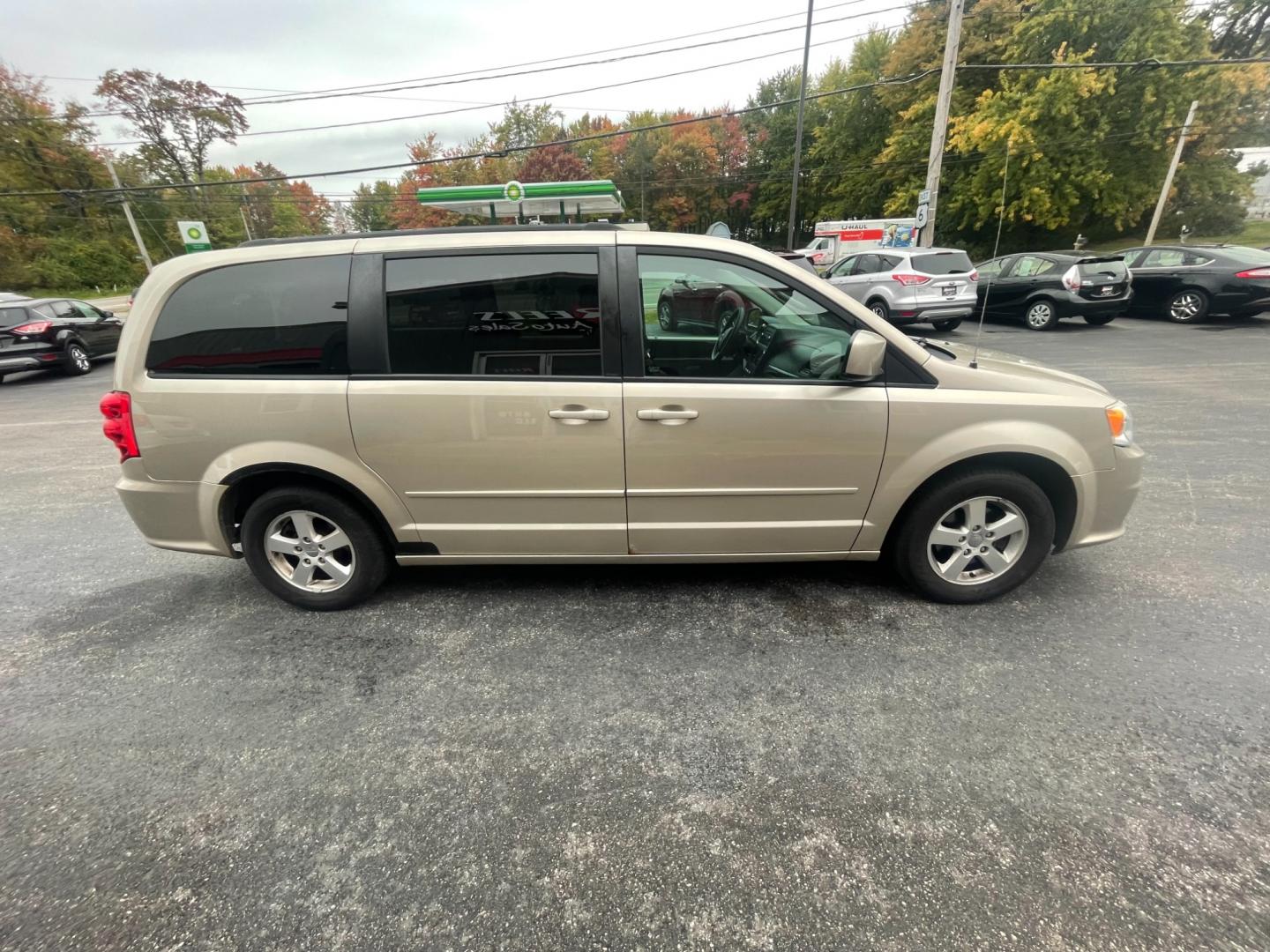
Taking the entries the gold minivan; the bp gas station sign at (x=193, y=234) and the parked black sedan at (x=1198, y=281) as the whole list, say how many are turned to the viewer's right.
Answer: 1

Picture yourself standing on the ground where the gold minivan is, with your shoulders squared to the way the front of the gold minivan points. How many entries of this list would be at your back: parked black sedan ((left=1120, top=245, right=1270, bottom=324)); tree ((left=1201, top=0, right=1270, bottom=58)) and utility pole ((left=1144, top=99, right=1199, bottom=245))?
0

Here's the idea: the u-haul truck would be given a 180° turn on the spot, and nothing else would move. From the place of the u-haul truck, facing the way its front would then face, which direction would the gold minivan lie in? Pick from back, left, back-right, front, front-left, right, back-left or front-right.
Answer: right

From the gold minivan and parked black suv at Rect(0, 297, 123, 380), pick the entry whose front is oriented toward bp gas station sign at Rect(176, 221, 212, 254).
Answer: the parked black suv

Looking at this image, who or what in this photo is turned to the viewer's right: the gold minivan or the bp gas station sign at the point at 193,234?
the gold minivan

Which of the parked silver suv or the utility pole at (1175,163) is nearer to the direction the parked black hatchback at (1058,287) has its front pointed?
the utility pole

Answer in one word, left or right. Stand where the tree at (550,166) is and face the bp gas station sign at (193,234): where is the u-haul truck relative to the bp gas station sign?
left

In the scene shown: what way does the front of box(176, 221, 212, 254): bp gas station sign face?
toward the camera

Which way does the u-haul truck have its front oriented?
to the viewer's left

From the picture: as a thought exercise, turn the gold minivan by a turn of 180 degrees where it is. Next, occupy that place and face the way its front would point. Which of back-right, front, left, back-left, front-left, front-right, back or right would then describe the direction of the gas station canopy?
right

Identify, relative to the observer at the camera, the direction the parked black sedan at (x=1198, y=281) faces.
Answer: facing away from the viewer and to the left of the viewer

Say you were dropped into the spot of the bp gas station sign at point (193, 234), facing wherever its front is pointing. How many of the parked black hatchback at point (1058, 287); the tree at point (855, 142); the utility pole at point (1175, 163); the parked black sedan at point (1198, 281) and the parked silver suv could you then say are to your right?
0

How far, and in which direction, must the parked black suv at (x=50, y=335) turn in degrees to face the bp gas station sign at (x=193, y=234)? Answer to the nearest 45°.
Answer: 0° — it already faces it

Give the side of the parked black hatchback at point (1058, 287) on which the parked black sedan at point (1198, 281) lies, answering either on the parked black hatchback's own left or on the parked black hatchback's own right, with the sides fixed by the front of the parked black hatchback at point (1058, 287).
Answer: on the parked black hatchback's own right

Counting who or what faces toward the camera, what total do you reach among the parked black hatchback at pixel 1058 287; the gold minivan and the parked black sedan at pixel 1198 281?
0

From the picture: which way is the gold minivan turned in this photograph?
to the viewer's right

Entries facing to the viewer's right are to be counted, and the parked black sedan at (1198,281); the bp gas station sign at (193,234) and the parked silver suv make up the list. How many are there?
0
